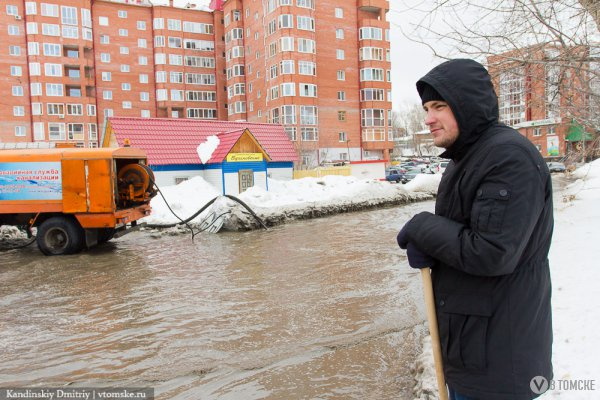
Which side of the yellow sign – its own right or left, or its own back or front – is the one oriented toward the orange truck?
front

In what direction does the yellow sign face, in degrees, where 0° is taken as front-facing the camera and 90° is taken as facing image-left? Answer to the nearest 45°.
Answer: approximately 0°

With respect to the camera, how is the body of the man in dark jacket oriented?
to the viewer's left

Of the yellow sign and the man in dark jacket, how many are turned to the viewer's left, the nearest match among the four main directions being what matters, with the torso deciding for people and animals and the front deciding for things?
1

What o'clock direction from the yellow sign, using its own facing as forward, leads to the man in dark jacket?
The man in dark jacket is roughly at 12 o'clock from the yellow sign.
